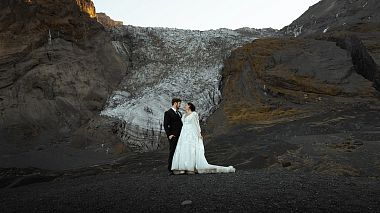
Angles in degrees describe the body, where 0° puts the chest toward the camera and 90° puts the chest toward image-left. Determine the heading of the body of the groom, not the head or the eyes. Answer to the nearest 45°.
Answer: approximately 315°
